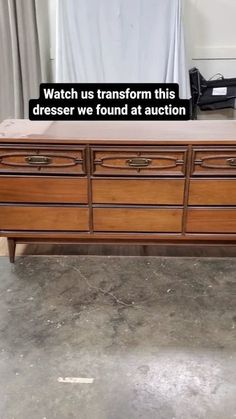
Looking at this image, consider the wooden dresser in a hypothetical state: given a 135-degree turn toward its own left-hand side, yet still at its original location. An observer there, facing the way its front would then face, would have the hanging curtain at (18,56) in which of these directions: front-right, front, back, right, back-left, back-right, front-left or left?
left

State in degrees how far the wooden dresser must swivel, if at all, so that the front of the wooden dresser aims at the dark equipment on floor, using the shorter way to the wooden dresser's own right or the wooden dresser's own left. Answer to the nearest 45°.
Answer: approximately 135° to the wooden dresser's own left

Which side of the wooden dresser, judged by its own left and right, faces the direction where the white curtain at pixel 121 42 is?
back

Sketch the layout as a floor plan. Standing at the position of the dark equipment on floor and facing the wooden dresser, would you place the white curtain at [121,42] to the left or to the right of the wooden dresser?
right

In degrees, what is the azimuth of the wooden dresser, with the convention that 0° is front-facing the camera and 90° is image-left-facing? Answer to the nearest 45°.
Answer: approximately 0°
